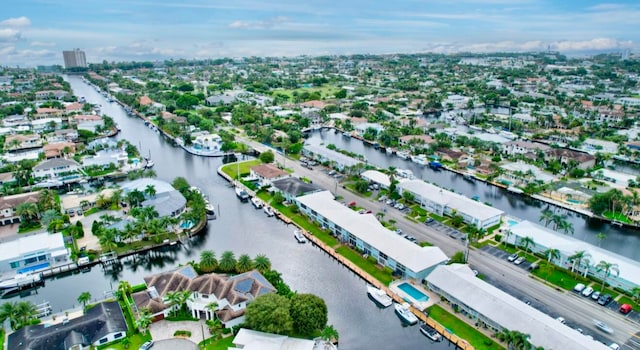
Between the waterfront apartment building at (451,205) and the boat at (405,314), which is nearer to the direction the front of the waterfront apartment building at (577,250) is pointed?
the boat

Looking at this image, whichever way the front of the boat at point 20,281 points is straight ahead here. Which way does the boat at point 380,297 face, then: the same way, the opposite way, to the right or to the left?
to the right

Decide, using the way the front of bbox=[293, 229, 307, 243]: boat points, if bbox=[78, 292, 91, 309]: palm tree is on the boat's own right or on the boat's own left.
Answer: on the boat's own left

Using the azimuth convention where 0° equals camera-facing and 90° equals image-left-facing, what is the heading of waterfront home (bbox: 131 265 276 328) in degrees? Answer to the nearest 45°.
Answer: approximately 0°
